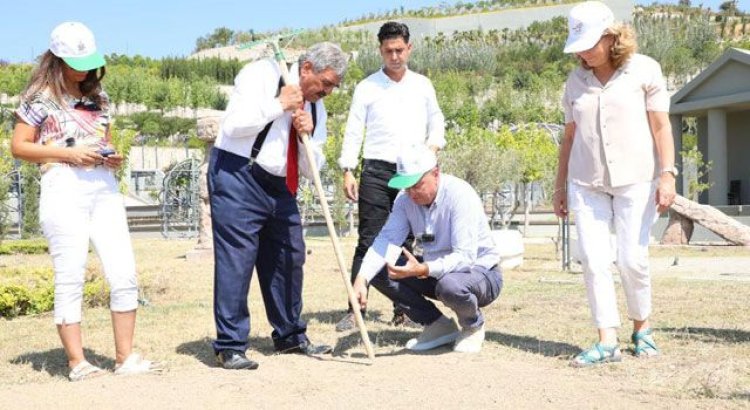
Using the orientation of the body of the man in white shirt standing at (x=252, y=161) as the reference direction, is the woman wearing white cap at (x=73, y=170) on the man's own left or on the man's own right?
on the man's own right

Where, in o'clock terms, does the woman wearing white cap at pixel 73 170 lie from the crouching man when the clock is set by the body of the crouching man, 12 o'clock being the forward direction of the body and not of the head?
The woman wearing white cap is roughly at 1 o'clock from the crouching man.

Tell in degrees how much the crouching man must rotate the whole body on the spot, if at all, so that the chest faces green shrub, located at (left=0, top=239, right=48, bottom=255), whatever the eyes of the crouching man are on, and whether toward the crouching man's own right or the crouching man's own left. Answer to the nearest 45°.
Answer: approximately 90° to the crouching man's own right

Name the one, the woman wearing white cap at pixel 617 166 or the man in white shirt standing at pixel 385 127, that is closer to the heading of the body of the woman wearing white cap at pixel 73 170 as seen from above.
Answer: the woman wearing white cap

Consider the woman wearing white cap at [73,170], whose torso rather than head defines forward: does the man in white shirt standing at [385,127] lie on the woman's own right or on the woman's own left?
on the woman's own left

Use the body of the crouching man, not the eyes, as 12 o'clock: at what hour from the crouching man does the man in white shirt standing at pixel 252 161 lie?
The man in white shirt standing is roughly at 1 o'clock from the crouching man.

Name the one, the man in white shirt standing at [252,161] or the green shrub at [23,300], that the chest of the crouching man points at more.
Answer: the man in white shirt standing

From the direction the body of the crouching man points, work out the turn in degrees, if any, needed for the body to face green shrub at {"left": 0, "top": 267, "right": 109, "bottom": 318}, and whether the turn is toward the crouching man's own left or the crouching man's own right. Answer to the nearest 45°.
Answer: approximately 90° to the crouching man's own right
